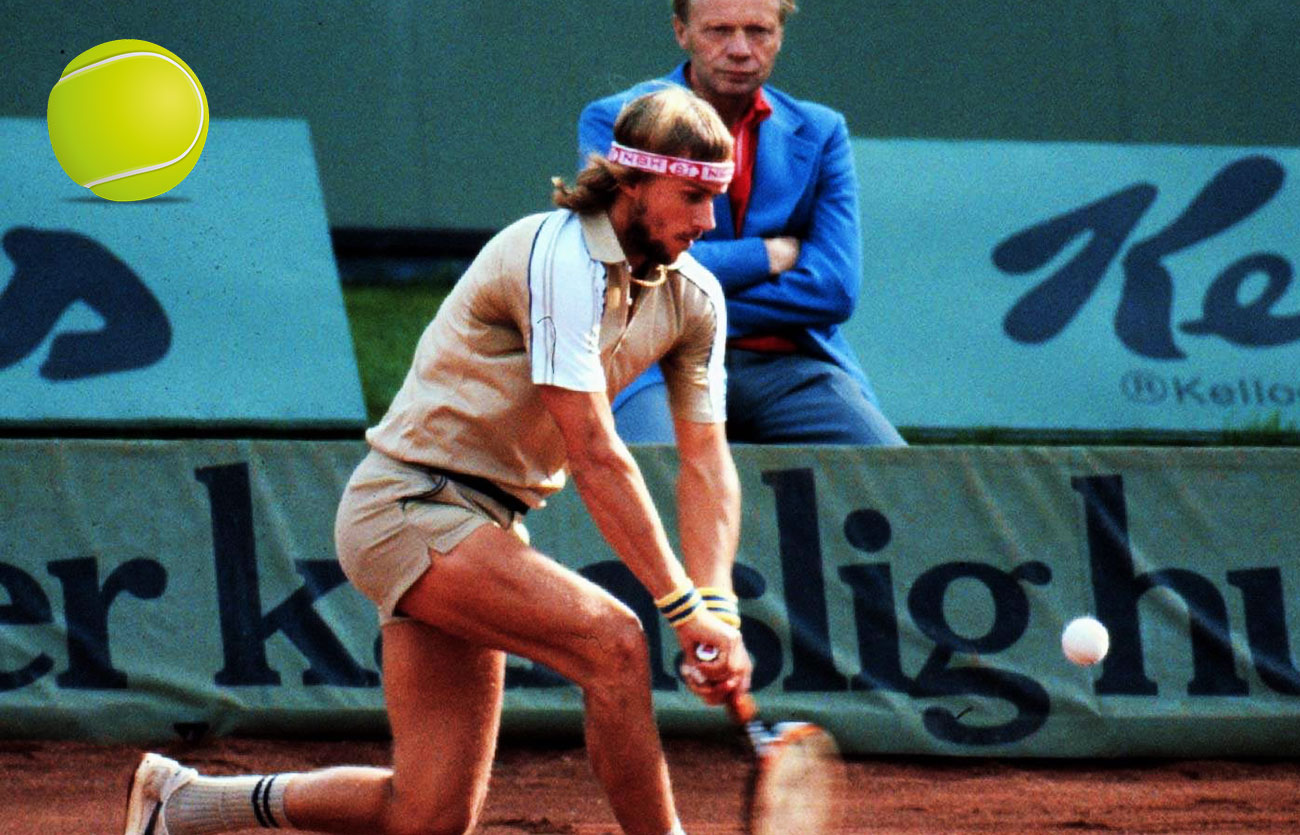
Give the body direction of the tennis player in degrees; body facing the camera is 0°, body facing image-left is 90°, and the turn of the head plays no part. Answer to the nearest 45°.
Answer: approximately 315°

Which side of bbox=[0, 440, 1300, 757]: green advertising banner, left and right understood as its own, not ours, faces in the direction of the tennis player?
front

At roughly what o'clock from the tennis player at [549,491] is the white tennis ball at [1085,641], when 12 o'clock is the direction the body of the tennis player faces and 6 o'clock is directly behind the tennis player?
The white tennis ball is roughly at 11 o'clock from the tennis player.

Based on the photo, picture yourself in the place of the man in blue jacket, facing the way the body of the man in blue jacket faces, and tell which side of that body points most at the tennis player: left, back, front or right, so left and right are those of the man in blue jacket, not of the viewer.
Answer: front

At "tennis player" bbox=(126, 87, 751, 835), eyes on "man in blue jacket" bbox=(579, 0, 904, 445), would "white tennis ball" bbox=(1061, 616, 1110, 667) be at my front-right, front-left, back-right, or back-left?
front-right

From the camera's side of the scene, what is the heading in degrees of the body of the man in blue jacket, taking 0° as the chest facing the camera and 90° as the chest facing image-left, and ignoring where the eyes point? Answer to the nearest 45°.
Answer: approximately 0°

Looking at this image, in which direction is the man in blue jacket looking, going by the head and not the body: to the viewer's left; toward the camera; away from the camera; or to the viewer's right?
toward the camera

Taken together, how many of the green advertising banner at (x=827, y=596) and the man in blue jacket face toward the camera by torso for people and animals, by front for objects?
2

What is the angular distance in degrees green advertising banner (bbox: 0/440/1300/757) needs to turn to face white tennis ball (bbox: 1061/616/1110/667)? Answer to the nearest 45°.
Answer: approximately 45° to its left

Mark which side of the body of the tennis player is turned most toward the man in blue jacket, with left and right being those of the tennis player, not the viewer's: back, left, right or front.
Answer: left

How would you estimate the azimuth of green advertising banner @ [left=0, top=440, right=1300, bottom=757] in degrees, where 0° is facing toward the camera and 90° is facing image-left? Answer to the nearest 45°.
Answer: approximately 0°
